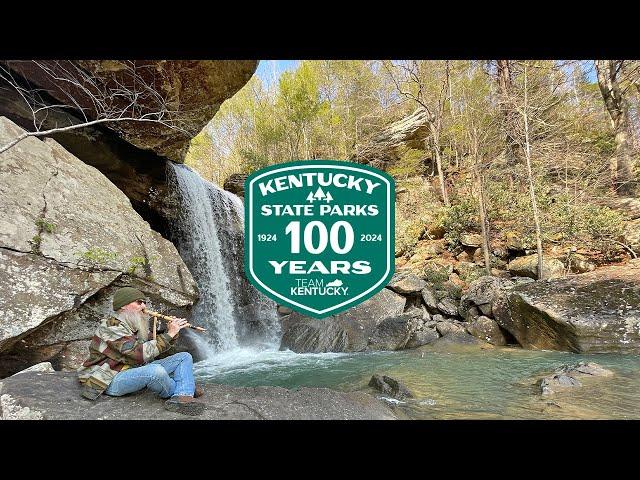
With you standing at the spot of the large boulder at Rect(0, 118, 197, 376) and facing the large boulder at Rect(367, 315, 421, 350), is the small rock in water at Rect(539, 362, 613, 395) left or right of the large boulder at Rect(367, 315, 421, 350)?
right

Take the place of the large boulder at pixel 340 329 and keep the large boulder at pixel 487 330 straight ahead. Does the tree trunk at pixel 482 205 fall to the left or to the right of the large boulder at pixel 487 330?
left

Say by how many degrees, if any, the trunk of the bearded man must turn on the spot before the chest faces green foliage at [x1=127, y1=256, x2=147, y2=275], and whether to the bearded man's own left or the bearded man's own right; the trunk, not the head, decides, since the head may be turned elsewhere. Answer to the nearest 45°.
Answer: approximately 90° to the bearded man's own left

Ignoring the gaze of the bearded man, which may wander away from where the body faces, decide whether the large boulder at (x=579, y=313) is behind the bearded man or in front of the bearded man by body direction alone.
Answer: in front

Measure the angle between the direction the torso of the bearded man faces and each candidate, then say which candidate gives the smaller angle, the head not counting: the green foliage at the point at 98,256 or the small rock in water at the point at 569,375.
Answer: the small rock in water

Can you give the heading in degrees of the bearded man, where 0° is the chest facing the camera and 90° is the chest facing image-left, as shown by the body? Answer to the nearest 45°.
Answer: approximately 270°

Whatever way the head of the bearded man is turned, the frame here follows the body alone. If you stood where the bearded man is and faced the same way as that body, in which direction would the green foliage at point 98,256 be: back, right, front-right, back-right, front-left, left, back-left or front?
left

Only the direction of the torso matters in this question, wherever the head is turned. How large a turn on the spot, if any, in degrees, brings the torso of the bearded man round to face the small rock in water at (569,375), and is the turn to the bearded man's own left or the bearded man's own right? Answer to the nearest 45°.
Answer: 0° — they already face it

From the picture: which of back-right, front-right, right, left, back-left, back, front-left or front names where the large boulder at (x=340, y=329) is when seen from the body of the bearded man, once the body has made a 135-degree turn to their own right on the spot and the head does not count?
back

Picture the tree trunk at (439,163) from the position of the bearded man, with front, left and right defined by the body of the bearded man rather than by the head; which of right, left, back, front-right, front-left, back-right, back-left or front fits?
front-left

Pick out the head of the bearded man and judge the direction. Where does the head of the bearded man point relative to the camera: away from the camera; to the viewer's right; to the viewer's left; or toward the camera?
to the viewer's right

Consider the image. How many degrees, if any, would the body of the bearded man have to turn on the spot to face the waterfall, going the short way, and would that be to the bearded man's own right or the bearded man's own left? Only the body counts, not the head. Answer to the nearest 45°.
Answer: approximately 90° to the bearded man's own left

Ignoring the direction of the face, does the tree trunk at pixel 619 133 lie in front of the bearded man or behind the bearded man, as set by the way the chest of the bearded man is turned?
in front
